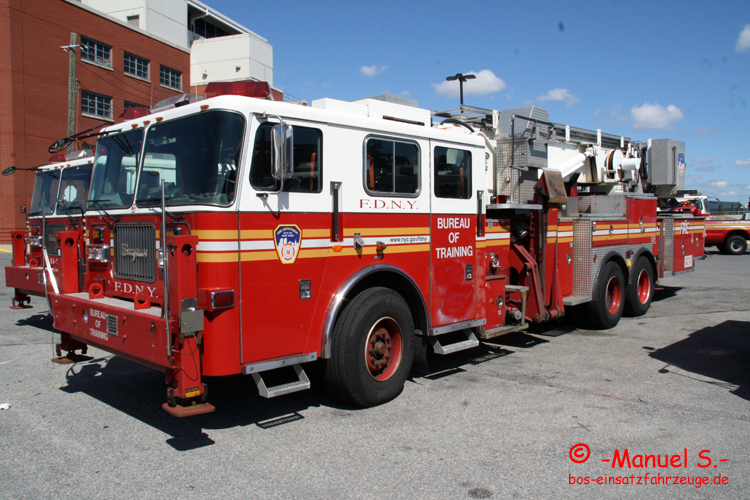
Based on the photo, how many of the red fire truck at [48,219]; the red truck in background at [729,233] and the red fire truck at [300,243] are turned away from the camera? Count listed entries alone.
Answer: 0

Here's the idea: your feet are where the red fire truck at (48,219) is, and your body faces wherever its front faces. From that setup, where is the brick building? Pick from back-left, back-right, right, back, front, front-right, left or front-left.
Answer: back-right

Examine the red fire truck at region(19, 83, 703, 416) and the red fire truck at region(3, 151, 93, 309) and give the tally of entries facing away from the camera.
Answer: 0

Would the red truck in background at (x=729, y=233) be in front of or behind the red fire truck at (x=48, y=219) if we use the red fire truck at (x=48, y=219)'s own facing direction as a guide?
behind

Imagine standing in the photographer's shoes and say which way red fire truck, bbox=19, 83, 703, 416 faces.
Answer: facing the viewer and to the left of the viewer

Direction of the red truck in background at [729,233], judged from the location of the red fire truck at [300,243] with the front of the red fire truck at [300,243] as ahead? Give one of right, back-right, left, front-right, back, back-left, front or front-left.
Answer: back

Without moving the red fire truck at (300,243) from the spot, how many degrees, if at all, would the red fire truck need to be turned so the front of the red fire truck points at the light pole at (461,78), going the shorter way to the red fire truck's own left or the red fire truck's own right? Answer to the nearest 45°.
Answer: approximately 135° to the red fire truck's own right

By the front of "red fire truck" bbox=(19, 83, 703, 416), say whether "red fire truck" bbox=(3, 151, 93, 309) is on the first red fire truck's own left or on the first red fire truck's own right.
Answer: on the first red fire truck's own right

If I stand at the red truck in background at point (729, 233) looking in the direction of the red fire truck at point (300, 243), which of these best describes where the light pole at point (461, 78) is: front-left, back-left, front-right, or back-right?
front-right
